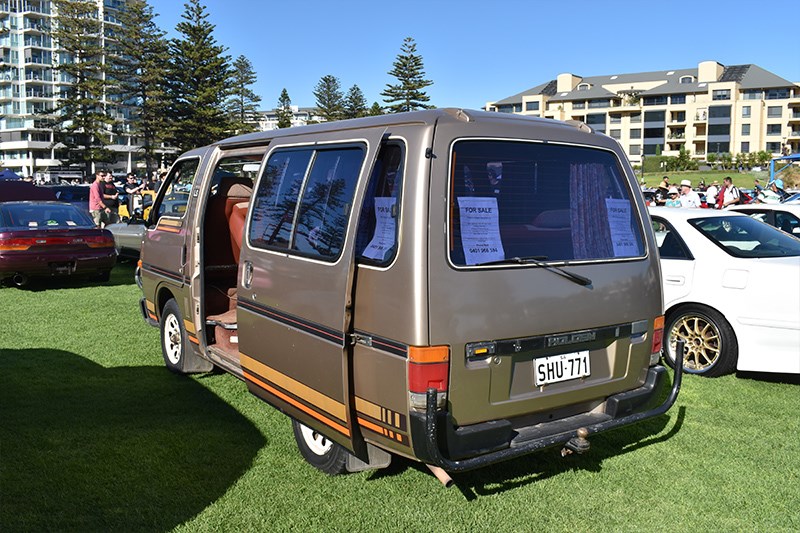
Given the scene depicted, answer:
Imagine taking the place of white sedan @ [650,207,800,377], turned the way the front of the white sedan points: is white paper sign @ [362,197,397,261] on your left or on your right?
on your left

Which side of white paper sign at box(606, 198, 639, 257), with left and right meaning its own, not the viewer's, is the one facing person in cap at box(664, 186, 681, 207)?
back

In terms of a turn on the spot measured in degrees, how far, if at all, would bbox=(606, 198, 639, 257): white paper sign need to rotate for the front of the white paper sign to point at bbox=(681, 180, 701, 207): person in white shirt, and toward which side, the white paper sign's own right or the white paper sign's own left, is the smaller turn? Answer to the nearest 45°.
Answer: approximately 180°

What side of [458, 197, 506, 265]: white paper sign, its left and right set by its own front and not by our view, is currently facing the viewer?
front

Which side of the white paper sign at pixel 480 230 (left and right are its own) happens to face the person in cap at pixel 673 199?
left

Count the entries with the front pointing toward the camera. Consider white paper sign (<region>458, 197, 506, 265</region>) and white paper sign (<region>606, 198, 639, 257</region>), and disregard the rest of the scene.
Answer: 2

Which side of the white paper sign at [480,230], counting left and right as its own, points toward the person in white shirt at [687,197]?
left

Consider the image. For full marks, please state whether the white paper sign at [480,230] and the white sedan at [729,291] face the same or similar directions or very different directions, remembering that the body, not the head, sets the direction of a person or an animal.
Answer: very different directions

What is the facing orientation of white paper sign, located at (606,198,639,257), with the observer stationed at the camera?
facing the viewer

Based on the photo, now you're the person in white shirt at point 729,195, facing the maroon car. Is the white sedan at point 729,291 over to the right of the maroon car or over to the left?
left

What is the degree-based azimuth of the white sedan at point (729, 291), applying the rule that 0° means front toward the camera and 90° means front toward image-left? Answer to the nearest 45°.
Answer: approximately 135°

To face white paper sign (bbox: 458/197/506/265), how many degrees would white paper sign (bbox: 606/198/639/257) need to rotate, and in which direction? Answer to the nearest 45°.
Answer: approximately 45° to its right

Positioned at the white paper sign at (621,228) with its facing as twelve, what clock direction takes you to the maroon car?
The maroon car is roughly at 4 o'clock from the white paper sign.

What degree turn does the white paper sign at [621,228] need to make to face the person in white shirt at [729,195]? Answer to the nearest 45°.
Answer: approximately 180°
